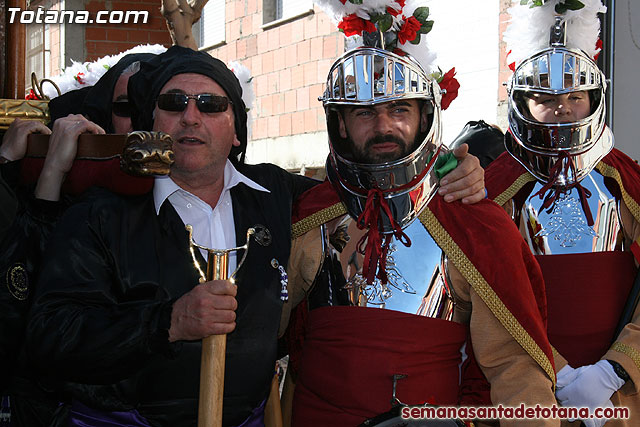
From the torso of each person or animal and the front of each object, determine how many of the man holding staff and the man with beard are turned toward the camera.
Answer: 2

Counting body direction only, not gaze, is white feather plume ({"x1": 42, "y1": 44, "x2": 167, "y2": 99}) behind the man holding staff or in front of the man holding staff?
behind

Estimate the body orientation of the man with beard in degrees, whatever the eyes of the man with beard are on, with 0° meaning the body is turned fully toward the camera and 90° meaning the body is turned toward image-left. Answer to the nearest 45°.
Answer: approximately 0°

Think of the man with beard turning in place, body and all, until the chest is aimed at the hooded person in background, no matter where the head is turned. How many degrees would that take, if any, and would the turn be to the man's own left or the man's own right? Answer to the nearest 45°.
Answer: approximately 90° to the man's own right
